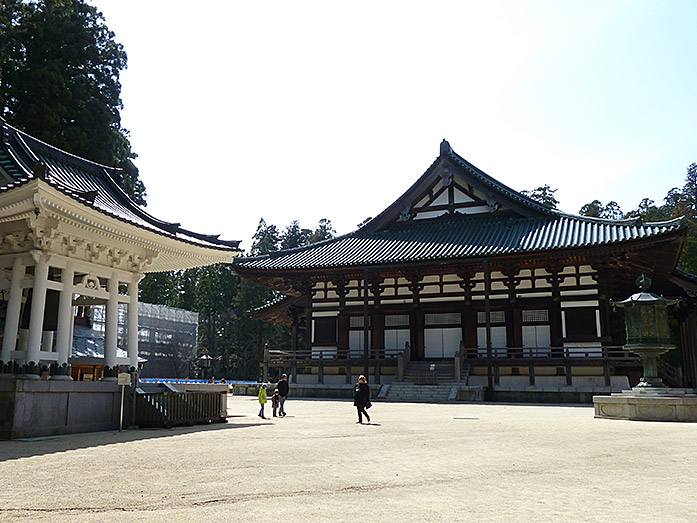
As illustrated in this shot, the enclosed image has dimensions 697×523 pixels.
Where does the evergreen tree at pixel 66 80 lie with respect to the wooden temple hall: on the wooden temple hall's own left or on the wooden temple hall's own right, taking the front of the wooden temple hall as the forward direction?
on the wooden temple hall's own right

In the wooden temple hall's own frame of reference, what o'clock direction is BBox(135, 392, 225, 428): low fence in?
The low fence is roughly at 1 o'clock from the wooden temple hall.

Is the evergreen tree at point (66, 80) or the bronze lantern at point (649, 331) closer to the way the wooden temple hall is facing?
the bronze lantern

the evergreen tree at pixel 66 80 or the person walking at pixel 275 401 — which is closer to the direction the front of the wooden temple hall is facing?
the person walking

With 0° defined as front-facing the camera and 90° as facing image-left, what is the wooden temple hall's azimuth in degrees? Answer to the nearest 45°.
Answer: approximately 0°

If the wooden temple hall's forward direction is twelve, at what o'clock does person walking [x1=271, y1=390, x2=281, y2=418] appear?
The person walking is roughly at 1 o'clock from the wooden temple hall.

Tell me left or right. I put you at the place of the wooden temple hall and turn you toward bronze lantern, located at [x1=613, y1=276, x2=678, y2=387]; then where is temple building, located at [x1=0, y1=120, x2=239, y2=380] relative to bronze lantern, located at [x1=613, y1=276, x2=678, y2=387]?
right
